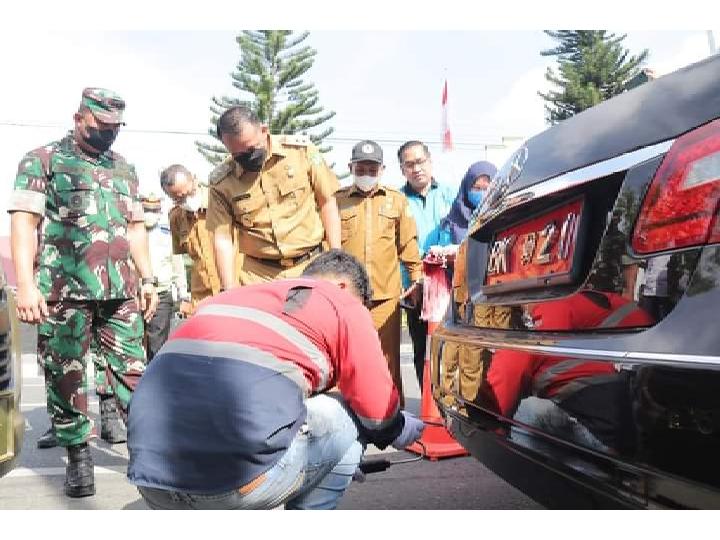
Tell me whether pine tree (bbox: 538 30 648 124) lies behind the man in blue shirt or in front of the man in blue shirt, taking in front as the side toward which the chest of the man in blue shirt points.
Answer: behind

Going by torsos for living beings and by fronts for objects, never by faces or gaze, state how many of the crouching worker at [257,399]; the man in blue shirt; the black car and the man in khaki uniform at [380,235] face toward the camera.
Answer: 2

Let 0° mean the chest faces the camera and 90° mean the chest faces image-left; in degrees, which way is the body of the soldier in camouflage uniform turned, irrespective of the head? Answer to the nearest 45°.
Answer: approximately 315°

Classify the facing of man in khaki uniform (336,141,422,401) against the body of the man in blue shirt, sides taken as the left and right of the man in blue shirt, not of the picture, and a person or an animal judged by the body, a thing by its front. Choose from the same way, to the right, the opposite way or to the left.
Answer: the same way

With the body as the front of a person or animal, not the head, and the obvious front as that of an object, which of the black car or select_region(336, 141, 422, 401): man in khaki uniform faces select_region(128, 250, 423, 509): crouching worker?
the man in khaki uniform

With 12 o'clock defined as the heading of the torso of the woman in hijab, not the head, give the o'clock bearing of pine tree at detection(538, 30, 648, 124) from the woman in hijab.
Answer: The pine tree is roughly at 8 o'clock from the woman in hijab.

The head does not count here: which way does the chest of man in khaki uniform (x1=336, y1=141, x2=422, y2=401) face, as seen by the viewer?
toward the camera

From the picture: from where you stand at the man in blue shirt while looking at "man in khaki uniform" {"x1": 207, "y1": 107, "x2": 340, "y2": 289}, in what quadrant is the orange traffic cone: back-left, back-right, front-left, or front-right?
front-left

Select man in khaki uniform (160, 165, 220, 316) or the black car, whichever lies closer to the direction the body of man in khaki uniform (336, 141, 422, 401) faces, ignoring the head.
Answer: the black car

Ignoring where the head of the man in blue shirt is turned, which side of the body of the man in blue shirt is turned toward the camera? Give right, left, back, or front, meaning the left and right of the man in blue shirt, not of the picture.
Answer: front

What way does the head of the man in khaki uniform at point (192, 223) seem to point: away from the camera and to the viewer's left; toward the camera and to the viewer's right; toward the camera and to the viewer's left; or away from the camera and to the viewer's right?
toward the camera and to the viewer's right

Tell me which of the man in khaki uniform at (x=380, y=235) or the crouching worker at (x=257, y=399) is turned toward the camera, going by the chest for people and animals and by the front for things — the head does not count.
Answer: the man in khaki uniform

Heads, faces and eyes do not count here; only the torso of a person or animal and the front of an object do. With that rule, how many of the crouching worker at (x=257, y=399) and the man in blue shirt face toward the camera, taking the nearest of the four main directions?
1

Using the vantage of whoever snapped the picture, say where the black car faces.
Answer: facing away from the viewer and to the right of the viewer
